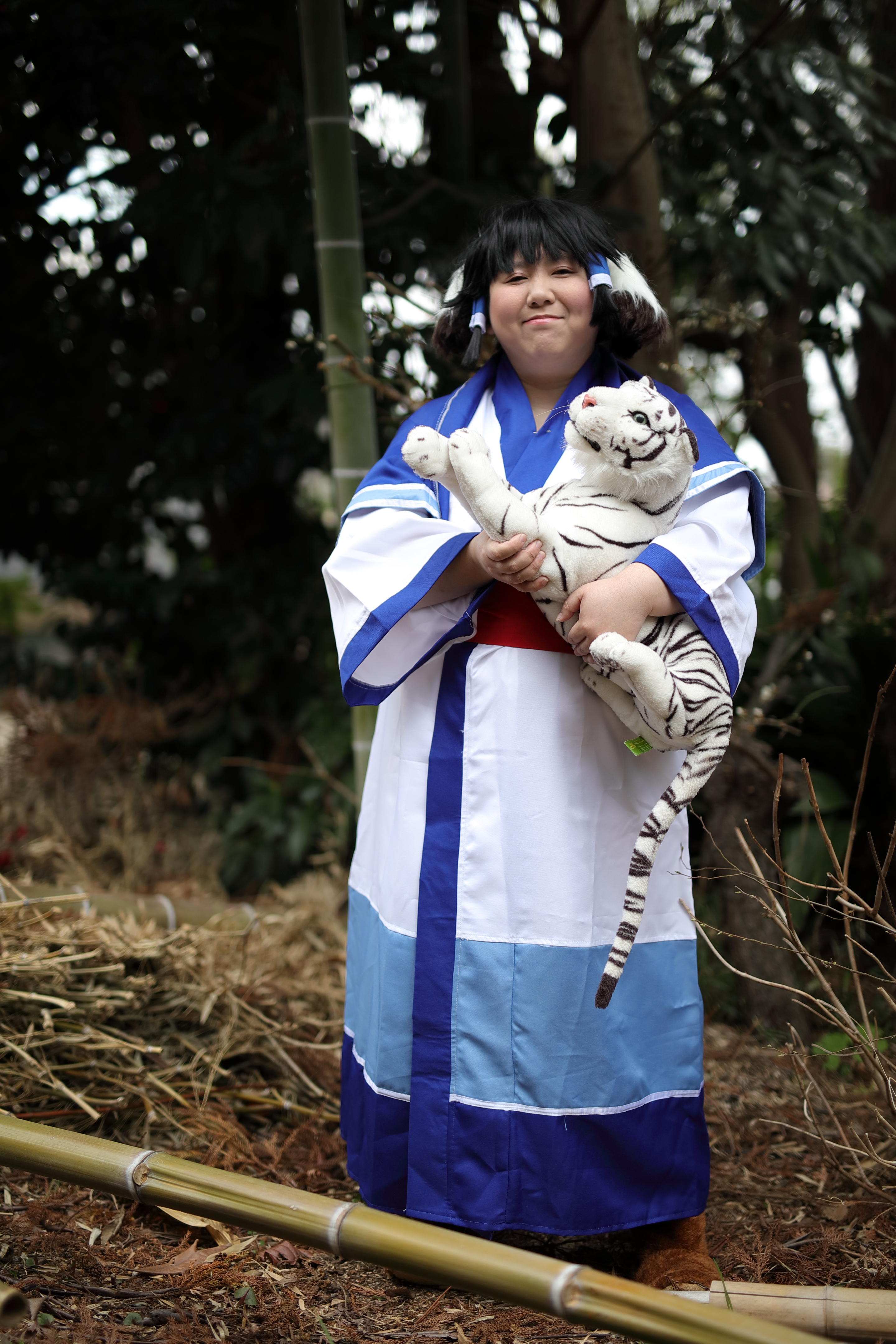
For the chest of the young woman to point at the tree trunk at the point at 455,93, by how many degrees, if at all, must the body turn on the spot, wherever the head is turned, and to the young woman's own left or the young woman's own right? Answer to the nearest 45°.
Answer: approximately 180°

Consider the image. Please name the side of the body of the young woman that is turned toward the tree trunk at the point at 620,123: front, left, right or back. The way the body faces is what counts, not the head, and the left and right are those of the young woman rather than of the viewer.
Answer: back

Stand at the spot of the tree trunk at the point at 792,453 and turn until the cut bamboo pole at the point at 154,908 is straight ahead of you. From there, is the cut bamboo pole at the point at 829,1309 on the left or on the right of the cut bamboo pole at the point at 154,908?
left

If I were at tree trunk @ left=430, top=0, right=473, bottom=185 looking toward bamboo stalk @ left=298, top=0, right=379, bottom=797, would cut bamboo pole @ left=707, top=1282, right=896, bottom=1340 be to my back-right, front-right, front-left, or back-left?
front-left

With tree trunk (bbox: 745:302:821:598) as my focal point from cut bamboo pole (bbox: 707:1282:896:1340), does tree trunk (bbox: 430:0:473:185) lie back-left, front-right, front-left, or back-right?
front-left

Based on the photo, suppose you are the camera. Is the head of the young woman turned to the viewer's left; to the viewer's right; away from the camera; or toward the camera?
toward the camera

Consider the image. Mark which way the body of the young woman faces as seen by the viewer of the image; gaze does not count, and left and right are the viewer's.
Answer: facing the viewer
